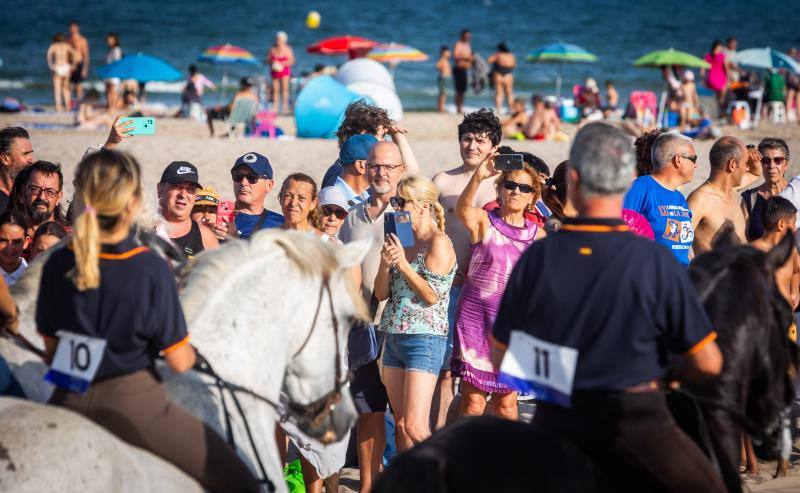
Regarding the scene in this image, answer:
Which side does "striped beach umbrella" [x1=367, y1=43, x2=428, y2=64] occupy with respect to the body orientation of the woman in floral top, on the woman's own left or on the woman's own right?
on the woman's own right

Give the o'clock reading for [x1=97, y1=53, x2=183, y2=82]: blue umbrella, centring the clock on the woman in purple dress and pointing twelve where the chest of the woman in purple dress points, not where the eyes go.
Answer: The blue umbrella is roughly at 5 o'clock from the woman in purple dress.

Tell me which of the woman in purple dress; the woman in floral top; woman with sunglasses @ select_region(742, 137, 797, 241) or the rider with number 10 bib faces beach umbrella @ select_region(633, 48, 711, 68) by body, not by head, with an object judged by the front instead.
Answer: the rider with number 10 bib

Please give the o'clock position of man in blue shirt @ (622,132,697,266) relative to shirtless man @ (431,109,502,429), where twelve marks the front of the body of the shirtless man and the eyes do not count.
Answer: The man in blue shirt is roughly at 9 o'clock from the shirtless man.

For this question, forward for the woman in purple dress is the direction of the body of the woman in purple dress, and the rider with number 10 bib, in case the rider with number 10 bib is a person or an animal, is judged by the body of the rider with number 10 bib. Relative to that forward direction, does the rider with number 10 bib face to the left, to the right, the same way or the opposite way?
the opposite way

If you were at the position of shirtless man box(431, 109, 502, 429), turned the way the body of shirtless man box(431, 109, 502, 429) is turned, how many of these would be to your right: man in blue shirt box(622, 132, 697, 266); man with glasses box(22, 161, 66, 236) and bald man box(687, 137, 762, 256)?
1

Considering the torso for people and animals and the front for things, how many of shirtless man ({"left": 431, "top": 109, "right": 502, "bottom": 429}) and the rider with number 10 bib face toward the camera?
1

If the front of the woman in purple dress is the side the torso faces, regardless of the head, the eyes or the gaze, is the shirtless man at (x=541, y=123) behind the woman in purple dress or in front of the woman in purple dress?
behind

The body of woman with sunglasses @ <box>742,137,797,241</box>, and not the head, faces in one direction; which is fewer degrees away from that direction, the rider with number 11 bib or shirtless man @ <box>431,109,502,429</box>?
the rider with number 11 bib

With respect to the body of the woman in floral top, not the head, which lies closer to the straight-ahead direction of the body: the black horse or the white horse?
the white horse

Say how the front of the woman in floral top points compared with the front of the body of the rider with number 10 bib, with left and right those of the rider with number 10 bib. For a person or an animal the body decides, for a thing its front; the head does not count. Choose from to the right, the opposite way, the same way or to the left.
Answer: the opposite way

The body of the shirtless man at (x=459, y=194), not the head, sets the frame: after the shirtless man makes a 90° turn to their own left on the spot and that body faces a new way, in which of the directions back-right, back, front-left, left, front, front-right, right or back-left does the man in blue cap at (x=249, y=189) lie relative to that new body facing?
back

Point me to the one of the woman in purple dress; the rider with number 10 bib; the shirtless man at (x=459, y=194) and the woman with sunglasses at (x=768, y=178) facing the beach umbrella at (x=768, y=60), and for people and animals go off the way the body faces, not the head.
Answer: the rider with number 10 bib

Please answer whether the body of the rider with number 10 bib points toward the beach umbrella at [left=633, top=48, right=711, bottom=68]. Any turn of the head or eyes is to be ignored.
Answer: yes

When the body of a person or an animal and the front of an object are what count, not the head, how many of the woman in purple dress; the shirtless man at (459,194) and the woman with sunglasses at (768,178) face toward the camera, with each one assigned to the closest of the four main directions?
3

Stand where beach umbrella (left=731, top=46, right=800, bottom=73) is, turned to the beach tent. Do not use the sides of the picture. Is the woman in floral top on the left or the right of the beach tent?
left
